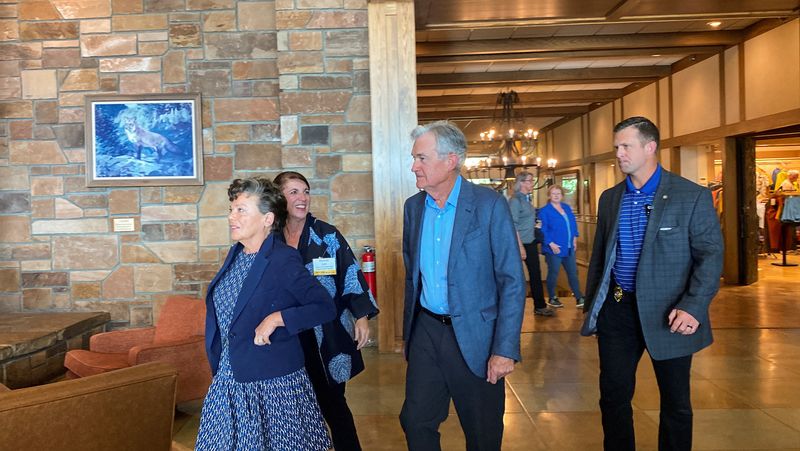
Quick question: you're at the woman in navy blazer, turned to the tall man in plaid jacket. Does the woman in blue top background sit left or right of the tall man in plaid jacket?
left

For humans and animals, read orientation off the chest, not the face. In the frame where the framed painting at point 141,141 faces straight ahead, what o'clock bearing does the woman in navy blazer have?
The woman in navy blazer is roughly at 12 o'clock from the framed painting.

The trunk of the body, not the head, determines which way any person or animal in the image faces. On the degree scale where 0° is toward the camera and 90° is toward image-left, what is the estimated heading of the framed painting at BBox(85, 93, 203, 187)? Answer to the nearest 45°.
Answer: approximately 0°

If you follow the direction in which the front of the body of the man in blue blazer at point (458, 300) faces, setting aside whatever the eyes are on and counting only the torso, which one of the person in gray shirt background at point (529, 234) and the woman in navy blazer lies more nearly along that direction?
the woman in navy blazer

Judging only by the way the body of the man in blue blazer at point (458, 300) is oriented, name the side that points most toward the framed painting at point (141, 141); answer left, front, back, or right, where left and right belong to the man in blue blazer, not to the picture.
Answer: right

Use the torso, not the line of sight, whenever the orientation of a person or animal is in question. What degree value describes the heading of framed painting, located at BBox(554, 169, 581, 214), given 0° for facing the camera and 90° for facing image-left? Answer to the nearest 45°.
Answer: approximately 45°

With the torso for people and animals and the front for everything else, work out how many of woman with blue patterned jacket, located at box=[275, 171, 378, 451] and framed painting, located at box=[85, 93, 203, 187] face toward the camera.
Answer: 2

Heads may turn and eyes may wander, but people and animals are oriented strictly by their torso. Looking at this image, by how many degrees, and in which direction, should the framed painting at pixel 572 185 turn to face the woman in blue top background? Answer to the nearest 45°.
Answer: approximately 45° to its left

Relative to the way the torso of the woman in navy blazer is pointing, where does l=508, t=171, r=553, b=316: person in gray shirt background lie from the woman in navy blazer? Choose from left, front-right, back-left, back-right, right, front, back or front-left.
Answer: back

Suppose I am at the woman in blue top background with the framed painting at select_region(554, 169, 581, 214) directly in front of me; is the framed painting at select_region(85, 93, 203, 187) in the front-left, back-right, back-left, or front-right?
back-left
